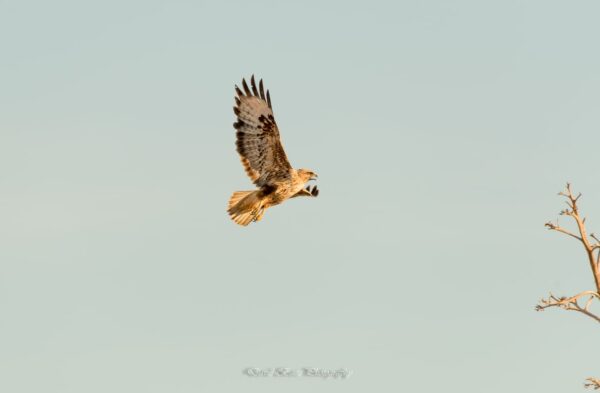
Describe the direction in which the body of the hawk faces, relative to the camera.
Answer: to the viewer's right
